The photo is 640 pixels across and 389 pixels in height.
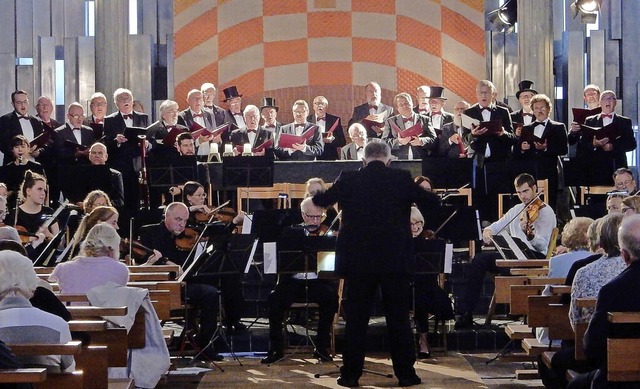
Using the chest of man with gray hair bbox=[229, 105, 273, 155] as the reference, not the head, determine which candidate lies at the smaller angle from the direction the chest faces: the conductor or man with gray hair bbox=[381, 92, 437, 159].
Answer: the conductor

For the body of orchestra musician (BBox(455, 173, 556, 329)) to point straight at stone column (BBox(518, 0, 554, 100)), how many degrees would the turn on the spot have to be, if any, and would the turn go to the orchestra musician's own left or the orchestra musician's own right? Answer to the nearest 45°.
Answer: approximately 135° to the orchestra musician's own right

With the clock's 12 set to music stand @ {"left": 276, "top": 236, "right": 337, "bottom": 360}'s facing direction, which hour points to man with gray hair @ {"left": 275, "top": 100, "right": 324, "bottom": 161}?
The man with gray hair is roughly at 12 o'clock from the music stand.

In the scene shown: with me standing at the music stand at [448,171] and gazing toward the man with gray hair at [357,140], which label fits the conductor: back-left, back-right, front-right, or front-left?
back-left

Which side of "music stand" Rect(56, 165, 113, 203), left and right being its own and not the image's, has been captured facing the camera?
back

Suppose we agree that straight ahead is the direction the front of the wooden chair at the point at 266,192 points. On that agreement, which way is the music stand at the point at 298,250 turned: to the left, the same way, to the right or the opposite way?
the opposite way

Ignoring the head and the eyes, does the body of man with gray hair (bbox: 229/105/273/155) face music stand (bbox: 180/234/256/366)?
yes

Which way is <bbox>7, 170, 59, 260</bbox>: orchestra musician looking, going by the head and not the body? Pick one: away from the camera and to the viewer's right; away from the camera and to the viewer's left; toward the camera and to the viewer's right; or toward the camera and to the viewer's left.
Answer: toward the camera and to the viewer's right

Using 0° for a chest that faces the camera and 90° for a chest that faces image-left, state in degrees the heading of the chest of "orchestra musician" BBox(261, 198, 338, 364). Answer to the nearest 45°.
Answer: approximately 0°
